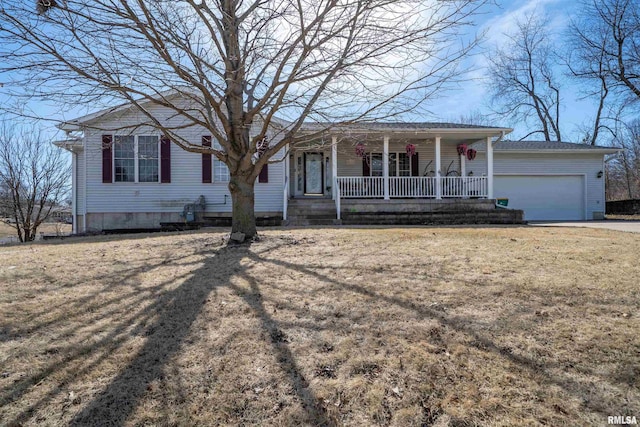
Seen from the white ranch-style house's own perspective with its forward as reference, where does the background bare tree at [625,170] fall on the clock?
The background bare tree is roughly at 8 o'clock from the white ranch-style house.

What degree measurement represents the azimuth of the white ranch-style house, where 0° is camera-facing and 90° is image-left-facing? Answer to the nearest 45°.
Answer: approximately 0°
